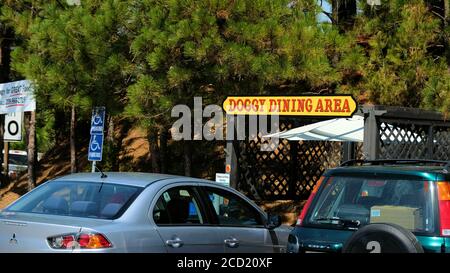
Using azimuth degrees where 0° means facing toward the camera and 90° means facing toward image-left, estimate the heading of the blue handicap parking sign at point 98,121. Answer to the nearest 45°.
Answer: approximately 0°

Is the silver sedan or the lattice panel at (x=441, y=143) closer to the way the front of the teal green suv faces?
the lattice panel

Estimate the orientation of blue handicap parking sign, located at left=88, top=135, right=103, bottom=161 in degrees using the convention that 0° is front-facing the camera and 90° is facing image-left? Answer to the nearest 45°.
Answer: approximately 0°

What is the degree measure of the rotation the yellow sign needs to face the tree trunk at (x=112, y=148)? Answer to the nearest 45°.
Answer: approximately 135° to its right

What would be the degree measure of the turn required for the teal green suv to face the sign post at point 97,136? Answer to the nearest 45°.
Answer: approximately 90° to its left

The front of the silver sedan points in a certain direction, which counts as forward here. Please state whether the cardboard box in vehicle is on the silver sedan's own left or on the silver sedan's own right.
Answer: on the silver sedan's own right

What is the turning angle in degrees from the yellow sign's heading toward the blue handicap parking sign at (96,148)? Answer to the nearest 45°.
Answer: approximately 90° to its right

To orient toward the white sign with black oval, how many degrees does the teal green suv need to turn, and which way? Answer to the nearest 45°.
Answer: approximately 90° to its left

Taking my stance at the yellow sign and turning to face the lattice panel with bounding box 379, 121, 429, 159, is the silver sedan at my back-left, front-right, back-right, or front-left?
back-right

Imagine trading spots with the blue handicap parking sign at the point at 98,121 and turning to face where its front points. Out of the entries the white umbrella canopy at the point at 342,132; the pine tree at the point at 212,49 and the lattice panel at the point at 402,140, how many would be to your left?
3

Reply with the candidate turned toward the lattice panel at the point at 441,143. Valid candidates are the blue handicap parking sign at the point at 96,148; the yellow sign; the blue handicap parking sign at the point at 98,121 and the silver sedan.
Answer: the silver sedan
